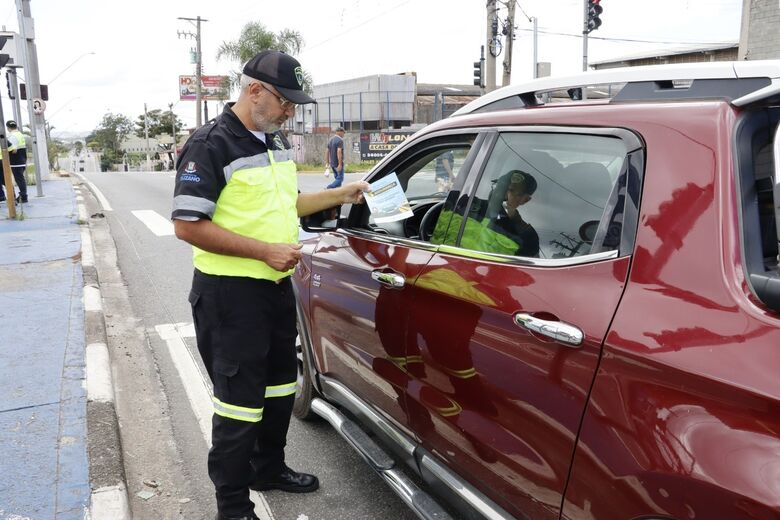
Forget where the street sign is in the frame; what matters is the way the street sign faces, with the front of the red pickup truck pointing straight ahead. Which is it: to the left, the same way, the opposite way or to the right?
the opposite way

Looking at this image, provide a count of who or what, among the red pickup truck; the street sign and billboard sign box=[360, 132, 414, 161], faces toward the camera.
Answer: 2

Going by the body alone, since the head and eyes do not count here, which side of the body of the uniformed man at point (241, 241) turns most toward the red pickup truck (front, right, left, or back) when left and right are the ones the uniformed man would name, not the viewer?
front

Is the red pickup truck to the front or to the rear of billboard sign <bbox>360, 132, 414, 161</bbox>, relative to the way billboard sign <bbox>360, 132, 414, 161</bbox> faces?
to the front

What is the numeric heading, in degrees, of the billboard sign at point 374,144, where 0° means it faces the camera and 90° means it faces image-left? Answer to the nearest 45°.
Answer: approximately 0°

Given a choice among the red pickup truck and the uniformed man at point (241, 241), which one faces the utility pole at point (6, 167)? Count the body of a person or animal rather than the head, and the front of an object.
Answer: the red pickup truck

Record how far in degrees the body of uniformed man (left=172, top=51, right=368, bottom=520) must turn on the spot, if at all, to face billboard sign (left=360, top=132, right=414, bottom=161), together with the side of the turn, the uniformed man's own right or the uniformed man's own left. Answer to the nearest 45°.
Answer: approximately 135° to the uniformed man's own left

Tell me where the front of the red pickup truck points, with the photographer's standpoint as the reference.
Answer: facing away from the viewer and to the left of the viewer

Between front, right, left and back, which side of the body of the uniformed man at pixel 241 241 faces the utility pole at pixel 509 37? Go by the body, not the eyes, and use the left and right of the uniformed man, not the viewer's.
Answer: left

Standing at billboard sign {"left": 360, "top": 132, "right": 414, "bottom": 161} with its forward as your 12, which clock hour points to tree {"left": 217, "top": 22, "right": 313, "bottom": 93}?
The tree is roughly at 4 o'clock from the billboard sign.
